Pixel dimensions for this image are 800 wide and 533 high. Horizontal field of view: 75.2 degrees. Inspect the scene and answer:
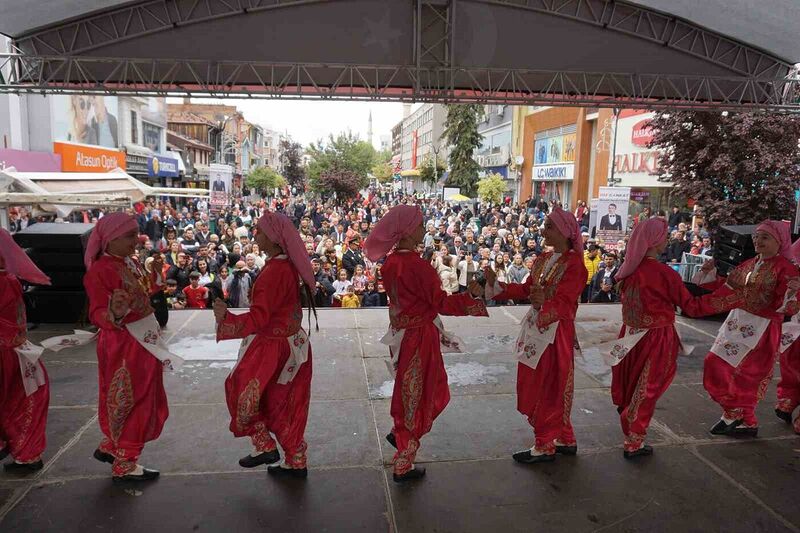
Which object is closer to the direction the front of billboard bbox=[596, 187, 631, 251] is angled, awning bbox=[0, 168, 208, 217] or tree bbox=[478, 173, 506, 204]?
the awning

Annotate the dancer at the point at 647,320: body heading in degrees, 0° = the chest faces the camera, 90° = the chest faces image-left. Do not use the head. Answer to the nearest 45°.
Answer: approximately 225°

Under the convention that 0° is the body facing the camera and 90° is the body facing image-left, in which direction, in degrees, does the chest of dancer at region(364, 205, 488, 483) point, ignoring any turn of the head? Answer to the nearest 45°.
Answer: approximately 225°

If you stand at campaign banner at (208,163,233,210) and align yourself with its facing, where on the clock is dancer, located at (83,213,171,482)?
The dancer is roughly at 12 o'clock from the campaign banner.

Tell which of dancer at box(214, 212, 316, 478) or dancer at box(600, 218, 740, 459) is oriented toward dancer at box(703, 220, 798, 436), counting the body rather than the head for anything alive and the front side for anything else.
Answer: dancer at box(600, 218, 740, 459)

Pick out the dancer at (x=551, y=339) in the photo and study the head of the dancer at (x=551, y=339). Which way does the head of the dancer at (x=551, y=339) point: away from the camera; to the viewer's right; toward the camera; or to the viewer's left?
to the viewer's left

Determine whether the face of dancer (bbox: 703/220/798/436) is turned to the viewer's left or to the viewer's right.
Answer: to the viewer's left
